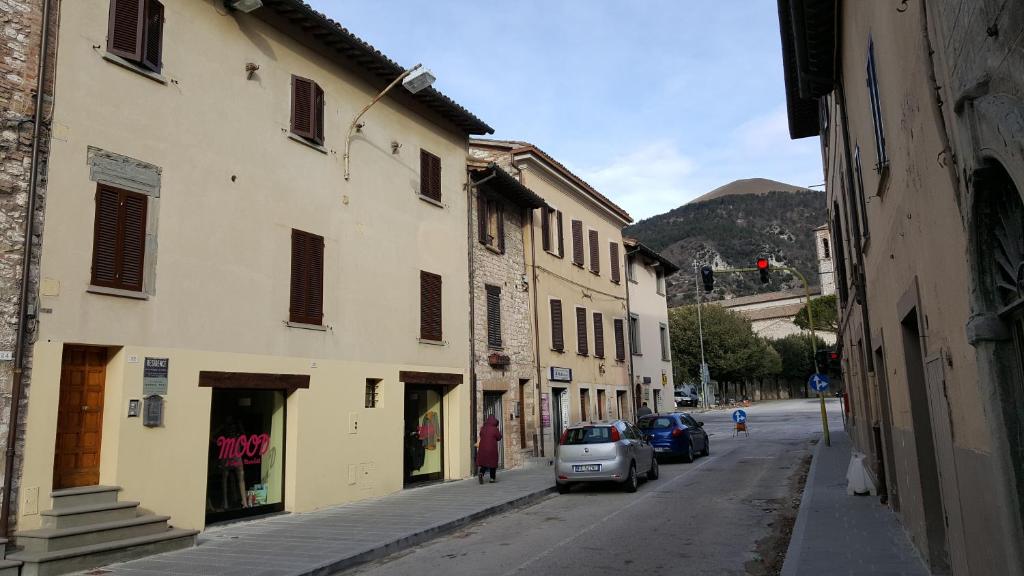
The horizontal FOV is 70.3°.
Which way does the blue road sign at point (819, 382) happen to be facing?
toward the camera

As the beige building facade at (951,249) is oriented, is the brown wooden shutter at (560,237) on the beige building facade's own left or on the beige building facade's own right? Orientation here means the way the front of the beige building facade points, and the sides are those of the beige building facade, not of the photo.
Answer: on the beige building facade's own right

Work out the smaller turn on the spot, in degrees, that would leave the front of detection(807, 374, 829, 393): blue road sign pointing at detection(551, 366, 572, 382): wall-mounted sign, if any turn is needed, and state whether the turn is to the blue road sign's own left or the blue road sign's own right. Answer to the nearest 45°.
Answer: approximately 45° to the blue road sign's own right

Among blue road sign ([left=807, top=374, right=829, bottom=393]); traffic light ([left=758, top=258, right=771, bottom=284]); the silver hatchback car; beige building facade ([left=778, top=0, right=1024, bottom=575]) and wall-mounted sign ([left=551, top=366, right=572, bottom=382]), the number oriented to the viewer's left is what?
1

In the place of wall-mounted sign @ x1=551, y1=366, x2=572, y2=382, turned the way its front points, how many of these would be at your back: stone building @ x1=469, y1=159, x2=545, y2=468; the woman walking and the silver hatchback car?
0

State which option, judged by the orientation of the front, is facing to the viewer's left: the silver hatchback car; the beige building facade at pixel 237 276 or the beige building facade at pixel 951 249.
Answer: the beige building facade at pixel 951 249

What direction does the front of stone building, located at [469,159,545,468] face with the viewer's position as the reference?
facing the viewer and to the right of the viewer

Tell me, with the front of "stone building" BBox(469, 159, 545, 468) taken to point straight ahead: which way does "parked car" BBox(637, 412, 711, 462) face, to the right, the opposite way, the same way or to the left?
to the left

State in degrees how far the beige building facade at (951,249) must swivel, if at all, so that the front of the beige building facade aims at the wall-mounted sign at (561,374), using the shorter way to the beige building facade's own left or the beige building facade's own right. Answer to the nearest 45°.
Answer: approximately 45° to the beige building facade's own right

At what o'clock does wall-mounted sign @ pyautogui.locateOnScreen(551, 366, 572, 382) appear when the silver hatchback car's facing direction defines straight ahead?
The wall-mounted sign is roughly at 10 o'clock from the silver hatchback car.

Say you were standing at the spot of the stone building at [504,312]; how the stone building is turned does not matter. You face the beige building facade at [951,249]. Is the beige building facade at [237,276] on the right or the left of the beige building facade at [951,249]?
right

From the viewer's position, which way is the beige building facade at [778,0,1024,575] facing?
facing to the left of the viewer

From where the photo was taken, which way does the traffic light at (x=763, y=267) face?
toward the camera

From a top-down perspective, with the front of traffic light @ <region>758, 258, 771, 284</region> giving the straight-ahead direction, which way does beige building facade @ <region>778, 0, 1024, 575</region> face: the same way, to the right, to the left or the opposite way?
to the right

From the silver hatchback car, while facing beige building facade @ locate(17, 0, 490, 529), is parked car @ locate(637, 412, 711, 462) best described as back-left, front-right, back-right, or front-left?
back-right

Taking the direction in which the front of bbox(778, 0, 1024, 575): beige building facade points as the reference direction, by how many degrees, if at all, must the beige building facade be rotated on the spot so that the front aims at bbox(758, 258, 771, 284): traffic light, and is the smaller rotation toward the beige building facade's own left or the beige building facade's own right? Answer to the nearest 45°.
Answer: approximately 90° to the beige building facade's own right
